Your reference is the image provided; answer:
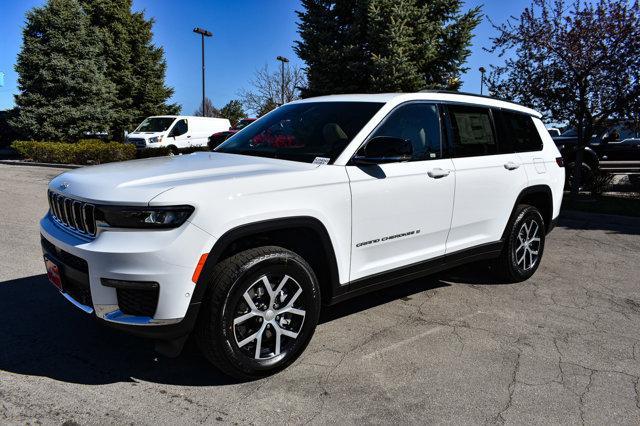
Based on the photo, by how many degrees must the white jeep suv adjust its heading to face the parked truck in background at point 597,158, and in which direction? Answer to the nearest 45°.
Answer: approximately 180°

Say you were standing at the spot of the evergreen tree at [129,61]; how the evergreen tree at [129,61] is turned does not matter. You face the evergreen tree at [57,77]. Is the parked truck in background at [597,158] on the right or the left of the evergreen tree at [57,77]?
left

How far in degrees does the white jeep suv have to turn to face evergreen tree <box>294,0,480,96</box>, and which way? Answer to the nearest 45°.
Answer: approximately 135° to its right

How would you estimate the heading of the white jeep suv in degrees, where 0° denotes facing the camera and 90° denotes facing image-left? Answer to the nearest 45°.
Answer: approximately 45°

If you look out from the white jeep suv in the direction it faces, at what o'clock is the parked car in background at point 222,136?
The parked car in background is roughly at 4 o'clock from the white jeep suv.

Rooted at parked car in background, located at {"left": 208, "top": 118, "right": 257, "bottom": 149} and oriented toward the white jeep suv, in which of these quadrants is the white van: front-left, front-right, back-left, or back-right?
back-right
